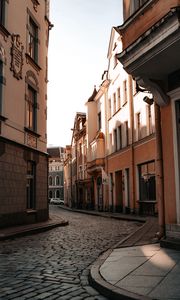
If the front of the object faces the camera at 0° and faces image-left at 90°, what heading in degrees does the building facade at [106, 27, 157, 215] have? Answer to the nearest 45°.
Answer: approximately 45°

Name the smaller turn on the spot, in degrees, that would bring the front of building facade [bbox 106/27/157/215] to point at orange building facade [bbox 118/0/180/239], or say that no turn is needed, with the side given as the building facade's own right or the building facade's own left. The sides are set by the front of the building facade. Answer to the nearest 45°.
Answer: approximately 45° to the building facade's own left

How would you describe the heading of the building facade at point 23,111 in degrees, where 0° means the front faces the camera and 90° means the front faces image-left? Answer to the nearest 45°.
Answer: approximately 315°

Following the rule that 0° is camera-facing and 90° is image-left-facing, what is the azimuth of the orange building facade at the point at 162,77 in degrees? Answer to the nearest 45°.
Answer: approximately 45°
